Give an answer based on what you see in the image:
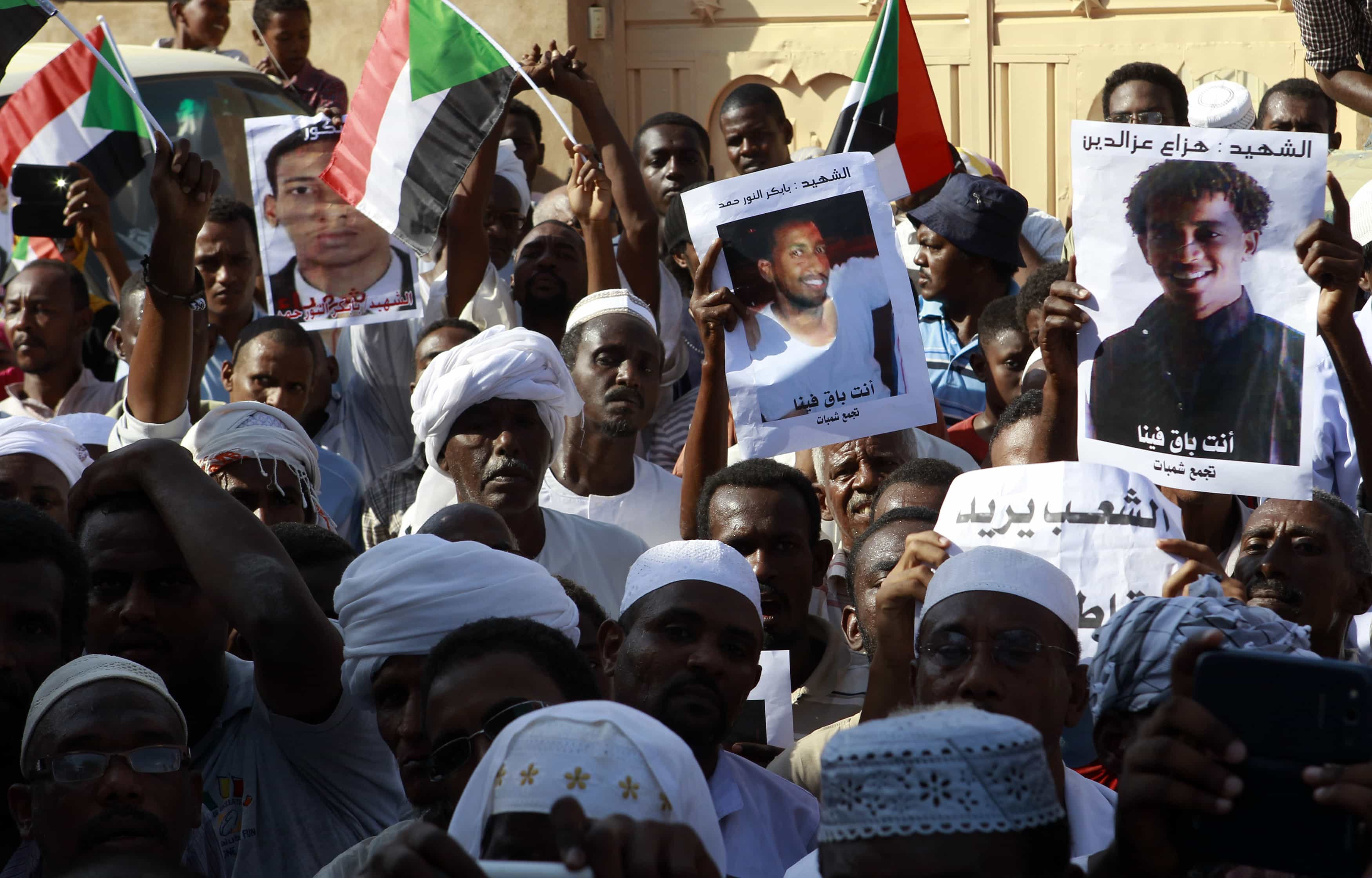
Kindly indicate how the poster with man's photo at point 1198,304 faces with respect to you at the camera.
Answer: facing the viewer

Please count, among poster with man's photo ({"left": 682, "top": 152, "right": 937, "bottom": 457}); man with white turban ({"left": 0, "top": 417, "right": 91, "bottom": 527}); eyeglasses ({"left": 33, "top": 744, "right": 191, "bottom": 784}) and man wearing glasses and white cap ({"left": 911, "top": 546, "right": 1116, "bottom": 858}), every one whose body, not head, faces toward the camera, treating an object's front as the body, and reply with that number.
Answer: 4

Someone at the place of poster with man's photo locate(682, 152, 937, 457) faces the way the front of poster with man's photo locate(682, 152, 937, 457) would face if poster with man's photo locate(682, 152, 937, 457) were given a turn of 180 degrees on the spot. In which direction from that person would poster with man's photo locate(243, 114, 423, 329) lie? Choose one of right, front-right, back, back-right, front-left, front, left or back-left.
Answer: front-left

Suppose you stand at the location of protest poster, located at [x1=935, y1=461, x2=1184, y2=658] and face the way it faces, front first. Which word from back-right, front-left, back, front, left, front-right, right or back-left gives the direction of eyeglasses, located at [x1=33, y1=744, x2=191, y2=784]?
front-right

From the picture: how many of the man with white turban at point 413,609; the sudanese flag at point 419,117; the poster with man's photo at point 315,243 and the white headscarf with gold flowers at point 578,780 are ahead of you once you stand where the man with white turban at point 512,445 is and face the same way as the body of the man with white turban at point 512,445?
2

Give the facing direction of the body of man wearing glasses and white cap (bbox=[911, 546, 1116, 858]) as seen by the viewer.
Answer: toward the camera

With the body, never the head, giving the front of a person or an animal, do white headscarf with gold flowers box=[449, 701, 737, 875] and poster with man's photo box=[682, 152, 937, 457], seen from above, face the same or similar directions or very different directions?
same or similar directions

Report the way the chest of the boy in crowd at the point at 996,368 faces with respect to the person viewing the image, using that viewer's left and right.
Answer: facing the viewer and to the right of the viewer

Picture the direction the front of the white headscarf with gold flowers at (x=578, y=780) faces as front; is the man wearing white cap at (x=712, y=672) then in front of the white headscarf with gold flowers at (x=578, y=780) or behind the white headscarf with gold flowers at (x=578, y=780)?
behind

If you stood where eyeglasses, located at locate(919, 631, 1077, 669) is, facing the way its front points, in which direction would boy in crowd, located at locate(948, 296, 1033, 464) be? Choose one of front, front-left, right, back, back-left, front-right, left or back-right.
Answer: back-right

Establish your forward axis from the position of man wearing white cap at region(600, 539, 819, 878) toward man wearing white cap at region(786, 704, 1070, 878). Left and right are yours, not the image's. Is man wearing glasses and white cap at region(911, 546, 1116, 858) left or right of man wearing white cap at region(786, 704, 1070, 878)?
left

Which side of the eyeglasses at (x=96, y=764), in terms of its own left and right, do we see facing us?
front

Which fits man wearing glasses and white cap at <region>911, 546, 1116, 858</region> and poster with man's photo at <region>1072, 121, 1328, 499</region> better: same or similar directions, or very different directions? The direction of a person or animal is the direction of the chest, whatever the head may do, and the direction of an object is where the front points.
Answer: same or similar directions

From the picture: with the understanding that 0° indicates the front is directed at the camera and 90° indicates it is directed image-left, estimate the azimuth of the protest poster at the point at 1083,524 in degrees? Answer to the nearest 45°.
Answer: approximately 0°

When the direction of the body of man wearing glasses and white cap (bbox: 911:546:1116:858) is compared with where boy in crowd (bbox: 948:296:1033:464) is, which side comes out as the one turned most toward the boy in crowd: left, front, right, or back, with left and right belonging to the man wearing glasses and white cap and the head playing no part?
back

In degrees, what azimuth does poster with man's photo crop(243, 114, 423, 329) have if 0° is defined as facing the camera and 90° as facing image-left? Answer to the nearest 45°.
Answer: approximately 0°
